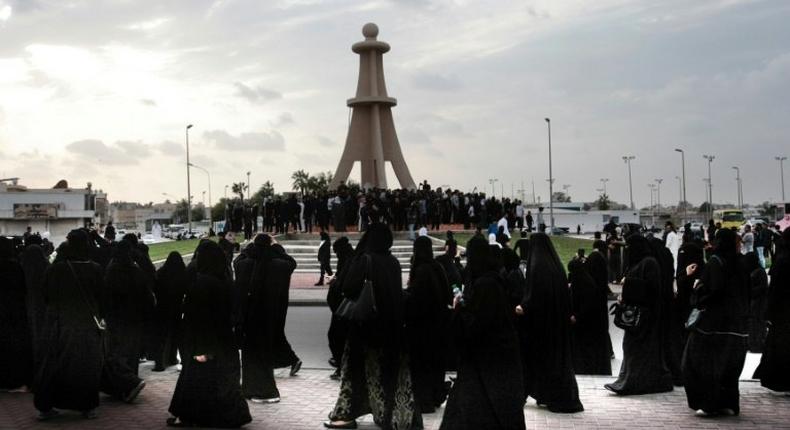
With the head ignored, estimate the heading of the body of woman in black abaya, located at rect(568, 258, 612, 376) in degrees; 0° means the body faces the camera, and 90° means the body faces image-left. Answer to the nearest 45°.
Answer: approximately 180°

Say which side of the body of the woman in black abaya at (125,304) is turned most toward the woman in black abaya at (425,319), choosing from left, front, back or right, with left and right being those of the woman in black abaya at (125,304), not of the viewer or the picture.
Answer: right

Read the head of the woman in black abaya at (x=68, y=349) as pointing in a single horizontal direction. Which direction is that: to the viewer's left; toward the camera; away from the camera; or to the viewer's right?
away from the camera

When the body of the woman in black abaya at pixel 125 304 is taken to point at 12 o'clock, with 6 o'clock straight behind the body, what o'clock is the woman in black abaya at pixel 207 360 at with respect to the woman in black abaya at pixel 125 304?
the woman in black abaya at pixel 207 360 is roughly at 4 o'clock from the woman in black abaya at pixel 125 304.

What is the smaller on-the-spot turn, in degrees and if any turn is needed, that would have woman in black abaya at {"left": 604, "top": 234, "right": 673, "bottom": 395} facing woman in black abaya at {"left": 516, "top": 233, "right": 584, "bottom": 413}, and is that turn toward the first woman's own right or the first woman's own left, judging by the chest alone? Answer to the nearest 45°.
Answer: approximately 45° to the first woman's own left

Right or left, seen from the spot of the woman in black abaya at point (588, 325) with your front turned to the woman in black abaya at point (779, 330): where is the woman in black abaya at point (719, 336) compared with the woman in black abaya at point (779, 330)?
right

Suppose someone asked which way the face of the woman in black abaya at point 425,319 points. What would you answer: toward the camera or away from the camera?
away from the camera

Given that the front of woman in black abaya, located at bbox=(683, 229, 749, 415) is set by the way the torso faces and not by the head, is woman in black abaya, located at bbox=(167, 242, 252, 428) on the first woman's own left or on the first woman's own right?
on the first woman's own left

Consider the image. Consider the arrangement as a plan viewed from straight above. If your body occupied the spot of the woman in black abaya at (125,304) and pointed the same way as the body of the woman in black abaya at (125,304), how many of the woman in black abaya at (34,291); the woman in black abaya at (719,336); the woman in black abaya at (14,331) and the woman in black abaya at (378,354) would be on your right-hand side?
2

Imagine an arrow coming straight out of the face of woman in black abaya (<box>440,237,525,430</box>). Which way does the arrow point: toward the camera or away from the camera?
away from the camera

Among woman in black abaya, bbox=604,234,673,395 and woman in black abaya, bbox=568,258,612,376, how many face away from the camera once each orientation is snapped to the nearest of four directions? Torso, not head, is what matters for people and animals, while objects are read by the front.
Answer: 1
